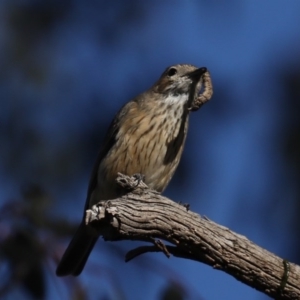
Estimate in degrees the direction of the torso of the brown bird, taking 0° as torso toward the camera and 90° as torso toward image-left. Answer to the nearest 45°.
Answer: approximately 315°
